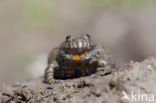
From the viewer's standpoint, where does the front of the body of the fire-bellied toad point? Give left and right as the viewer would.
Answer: facing the viewer
